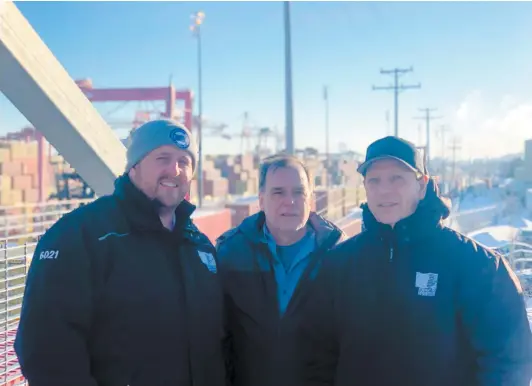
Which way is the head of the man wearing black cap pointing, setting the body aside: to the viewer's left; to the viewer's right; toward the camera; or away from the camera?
toward the camera

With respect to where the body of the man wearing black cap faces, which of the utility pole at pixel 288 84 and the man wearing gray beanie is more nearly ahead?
the man wearing gray beanie

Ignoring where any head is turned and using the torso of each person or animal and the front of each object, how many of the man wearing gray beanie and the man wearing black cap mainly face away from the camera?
0

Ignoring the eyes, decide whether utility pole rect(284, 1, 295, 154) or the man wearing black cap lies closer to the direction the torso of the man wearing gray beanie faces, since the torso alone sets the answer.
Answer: the man wearing black cap

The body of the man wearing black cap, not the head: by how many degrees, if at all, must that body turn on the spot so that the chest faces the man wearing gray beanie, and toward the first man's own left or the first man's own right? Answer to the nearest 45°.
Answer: approximately 45° to the first man's own right

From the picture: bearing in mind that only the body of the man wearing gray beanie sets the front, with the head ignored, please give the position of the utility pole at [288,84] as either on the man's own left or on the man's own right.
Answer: on the man's own left

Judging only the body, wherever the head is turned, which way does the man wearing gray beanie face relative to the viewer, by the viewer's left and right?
facing the viewer and to the right of the viewer

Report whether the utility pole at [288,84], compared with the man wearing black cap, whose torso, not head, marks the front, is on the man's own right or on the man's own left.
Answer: on the man's own right

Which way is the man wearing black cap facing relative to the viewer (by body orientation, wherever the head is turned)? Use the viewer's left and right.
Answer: facing the viewer and to the left of the viewer
